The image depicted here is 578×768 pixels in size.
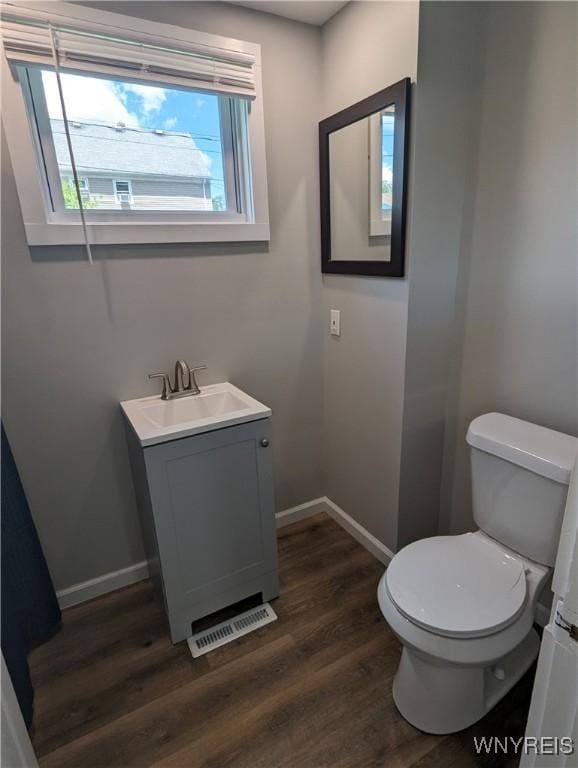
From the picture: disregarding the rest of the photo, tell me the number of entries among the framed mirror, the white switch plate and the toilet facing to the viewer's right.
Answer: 0

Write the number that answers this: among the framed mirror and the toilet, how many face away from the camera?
0

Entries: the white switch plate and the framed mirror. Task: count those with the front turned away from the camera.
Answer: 0

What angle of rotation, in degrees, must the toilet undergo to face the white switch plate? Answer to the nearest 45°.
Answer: approximately 90° to its right

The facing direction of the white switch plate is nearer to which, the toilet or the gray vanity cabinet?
the gray vanity cabinet

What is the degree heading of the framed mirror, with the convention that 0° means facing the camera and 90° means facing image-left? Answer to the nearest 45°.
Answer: approximately 45°

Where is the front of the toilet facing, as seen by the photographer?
facing the viewer and to the left of the viewer

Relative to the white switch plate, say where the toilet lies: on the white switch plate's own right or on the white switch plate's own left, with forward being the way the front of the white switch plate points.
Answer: on the white switch plate's own left

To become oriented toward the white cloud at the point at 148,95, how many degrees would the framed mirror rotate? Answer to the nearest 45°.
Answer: approximately 45° to its right
